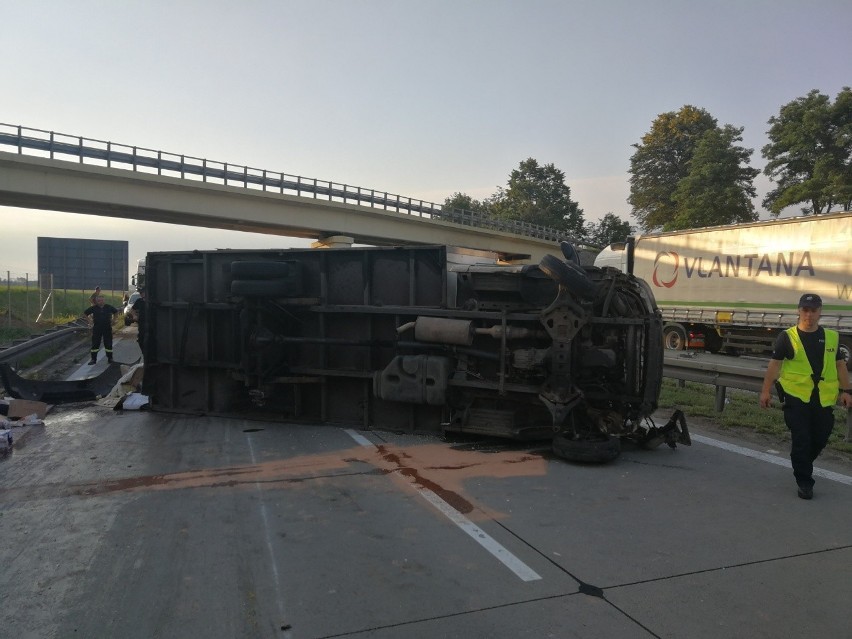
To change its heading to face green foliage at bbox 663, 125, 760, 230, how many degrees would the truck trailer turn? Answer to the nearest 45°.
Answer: approximately 45° to its right

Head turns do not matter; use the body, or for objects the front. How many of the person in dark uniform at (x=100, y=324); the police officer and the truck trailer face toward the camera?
2

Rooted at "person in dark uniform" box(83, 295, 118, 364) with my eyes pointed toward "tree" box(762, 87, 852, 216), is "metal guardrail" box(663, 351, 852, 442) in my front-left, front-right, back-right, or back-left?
front-right

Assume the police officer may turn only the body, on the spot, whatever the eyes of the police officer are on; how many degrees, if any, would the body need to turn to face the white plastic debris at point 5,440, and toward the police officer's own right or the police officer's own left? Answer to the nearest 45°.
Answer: approximately 45° to the police officer's own right

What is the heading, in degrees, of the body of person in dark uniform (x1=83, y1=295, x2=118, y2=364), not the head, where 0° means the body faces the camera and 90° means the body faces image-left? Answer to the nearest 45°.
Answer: approximately 0°

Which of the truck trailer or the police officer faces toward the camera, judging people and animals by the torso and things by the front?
the police officer

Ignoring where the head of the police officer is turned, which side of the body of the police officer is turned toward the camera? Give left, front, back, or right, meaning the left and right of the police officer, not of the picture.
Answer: front

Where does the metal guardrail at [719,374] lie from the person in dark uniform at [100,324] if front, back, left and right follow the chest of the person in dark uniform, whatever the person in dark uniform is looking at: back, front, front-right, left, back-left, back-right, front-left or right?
front-left

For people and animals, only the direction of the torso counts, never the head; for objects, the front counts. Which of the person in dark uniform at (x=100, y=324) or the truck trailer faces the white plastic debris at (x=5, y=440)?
the person in dark uniform

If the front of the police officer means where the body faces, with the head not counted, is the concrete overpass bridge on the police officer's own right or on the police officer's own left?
on the police officer's own right

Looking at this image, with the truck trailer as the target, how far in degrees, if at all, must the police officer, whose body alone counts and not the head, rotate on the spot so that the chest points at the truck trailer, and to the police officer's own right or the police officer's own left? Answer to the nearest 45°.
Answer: approximately 180°
